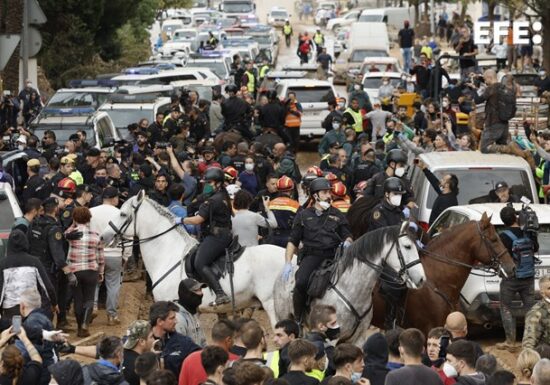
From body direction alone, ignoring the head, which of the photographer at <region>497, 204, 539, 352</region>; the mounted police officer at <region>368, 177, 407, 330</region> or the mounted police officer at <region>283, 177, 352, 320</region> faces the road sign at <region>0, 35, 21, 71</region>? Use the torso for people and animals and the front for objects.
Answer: the photographer

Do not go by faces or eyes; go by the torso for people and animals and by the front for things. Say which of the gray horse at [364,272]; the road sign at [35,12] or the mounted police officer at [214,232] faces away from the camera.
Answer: the road sign

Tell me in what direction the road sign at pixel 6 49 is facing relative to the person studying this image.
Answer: facing away from the viewer

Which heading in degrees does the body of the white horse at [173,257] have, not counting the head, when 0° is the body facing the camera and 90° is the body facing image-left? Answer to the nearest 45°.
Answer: approximately 90°

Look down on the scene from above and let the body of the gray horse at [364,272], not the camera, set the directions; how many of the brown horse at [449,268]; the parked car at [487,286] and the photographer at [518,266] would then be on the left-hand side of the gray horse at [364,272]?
3

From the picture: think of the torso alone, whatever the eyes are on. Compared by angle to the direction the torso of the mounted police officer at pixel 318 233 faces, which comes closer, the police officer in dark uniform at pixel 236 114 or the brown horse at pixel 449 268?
the brown horse

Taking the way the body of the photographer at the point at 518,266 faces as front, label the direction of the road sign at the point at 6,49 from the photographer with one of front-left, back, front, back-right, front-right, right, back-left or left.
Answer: front

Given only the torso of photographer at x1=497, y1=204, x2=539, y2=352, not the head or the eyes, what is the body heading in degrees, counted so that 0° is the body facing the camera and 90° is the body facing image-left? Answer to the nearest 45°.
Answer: approximately 135°

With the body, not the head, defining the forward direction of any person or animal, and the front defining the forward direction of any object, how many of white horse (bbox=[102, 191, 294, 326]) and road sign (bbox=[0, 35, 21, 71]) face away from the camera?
1

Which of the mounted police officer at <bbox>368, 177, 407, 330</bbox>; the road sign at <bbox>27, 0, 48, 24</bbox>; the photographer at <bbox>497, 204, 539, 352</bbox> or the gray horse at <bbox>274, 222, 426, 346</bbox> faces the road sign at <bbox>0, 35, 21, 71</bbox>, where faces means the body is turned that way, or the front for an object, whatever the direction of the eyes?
the photographer

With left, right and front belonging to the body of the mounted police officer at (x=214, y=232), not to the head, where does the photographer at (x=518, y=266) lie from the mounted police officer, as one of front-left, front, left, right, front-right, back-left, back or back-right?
back

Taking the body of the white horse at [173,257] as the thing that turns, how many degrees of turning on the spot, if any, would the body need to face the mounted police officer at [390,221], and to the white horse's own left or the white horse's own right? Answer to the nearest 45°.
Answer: approximately 180°
